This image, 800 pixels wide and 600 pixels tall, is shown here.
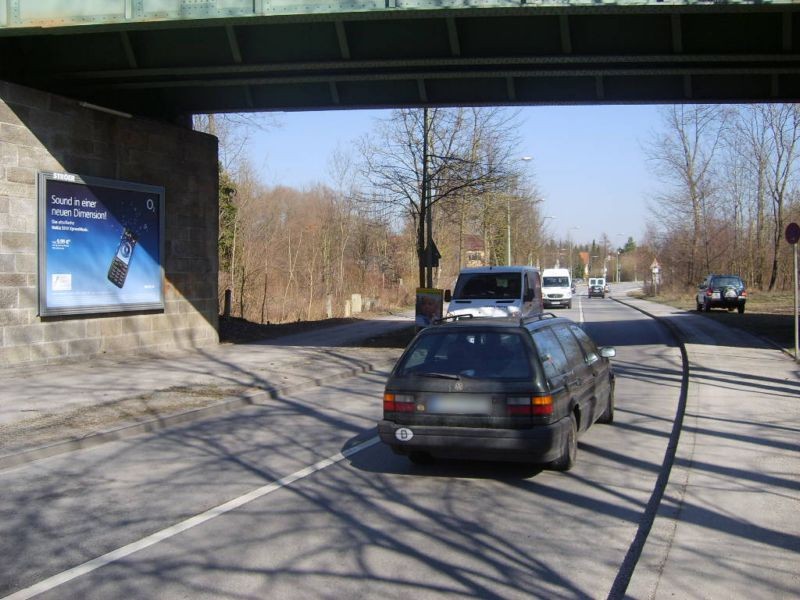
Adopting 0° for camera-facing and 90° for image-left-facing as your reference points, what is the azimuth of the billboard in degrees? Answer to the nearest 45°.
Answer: approximately 315°

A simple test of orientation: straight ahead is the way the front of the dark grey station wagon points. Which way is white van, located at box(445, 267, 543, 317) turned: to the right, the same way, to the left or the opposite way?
the opposite way

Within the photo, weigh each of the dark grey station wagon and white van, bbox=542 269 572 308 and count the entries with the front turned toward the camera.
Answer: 1

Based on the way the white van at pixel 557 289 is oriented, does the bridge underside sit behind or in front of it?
in front

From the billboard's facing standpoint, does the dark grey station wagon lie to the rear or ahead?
ahead

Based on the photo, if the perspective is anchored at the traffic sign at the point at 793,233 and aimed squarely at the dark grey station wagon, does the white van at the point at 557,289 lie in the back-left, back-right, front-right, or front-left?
back-right

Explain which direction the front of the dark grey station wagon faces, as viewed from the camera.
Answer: facing away from the viewer and to the right of the viewer

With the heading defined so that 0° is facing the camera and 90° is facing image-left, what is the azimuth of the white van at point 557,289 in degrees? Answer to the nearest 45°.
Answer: approximately 0°

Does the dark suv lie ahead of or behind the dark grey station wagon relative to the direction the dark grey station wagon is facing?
ahead

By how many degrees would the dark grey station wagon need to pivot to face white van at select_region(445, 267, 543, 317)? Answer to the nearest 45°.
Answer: approximately 45° to its left

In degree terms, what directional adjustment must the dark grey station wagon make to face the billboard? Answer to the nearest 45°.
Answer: approximately 90° to its left

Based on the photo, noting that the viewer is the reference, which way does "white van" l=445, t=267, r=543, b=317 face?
facing the viewer and to the left of the viewer
